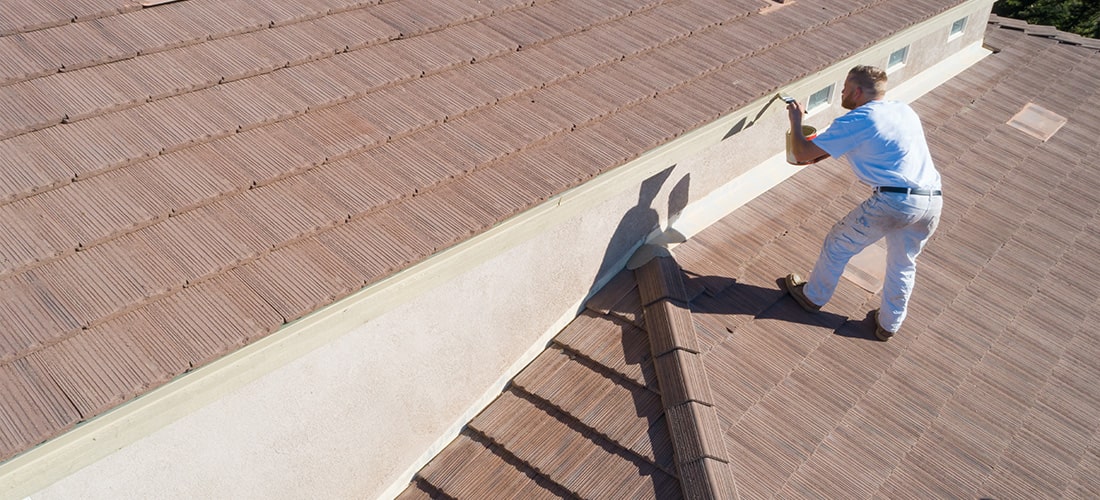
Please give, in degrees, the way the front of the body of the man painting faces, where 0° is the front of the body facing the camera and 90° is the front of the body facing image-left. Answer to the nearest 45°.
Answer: approximately 135°

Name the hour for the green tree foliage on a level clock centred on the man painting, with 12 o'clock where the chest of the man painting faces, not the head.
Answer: The green tree foliage is roughly at 2 o'clock from the man painting.
